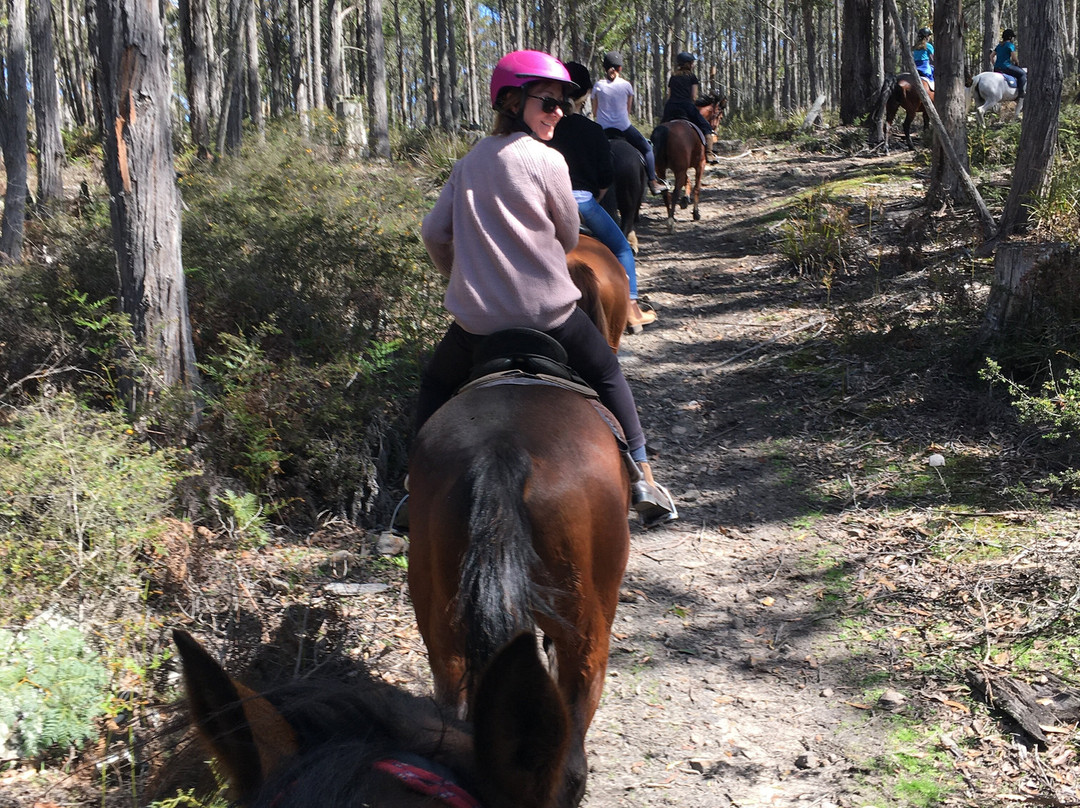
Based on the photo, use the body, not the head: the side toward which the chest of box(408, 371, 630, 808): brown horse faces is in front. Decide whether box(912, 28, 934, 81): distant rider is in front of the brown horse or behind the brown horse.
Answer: in front

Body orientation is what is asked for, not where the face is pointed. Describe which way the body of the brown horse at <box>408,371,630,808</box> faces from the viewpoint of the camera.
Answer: away from the camera

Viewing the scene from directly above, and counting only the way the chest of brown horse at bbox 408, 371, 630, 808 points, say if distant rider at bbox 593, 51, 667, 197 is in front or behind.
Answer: in front

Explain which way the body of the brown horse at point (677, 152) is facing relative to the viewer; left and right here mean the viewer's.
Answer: facing away from the viewer and to the right of the viewer

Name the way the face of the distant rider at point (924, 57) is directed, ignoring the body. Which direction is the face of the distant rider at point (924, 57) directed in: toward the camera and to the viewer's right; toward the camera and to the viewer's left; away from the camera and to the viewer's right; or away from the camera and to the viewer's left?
away from the camera and to the viewer's right

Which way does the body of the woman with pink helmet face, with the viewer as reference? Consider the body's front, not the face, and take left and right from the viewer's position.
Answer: facing away from the viewer

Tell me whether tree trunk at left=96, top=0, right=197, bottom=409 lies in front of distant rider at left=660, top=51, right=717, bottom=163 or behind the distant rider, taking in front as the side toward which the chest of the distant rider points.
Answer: behind

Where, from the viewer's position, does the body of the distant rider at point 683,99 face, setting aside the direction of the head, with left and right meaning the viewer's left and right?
facing away from the viewer and to the right of the viewer
